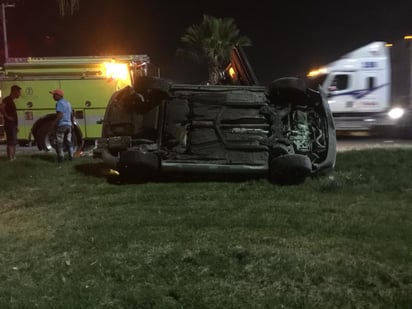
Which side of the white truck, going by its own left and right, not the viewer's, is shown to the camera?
left

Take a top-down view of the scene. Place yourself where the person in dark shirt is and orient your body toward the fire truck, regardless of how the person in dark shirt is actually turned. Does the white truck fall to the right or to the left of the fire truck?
right

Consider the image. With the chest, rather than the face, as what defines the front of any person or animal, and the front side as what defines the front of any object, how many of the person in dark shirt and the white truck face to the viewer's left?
1

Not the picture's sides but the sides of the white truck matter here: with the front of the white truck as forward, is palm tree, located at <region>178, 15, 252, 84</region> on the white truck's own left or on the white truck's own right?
on the white truck's own right
